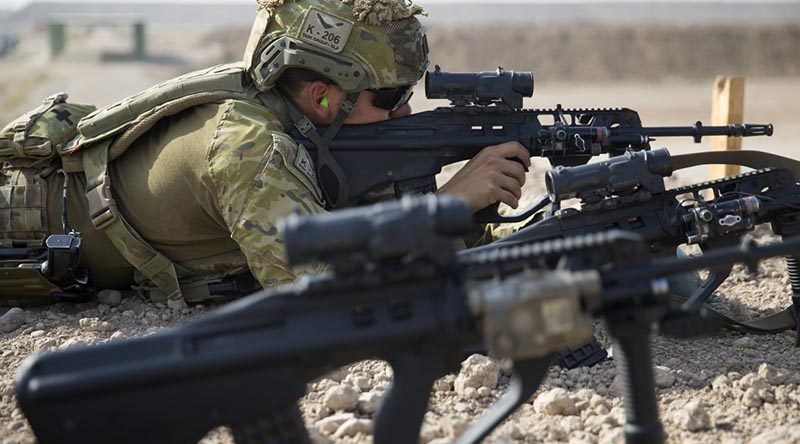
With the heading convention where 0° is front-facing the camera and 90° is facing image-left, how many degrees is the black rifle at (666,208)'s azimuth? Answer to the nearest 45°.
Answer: approximately 270°

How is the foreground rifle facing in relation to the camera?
to the viewer's right

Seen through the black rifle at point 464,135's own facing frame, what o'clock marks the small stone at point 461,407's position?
The small stone is roughly at 3 o'clock from the black rifle.

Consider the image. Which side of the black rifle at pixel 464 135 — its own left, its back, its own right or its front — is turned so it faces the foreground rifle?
right

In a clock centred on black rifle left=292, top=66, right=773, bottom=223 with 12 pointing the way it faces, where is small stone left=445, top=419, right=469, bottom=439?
The small stone is roughly at 3 o'clock from the black rifle.

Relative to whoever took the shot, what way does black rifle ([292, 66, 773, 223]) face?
facing to the right of the viewer

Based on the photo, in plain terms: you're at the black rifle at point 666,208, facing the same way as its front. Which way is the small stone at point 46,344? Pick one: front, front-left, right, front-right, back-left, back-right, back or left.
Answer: back

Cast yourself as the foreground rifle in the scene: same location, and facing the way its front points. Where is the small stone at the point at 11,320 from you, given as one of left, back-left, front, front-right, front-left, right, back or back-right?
back-left

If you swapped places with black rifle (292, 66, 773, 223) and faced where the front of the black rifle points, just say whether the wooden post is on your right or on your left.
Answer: on your left

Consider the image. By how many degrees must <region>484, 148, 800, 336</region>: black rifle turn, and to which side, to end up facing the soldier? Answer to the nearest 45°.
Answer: approximately 180°

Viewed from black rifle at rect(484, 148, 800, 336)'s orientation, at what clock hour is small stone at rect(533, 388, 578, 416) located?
The small stone is roughly at 4 o'clock from the black rifle.
